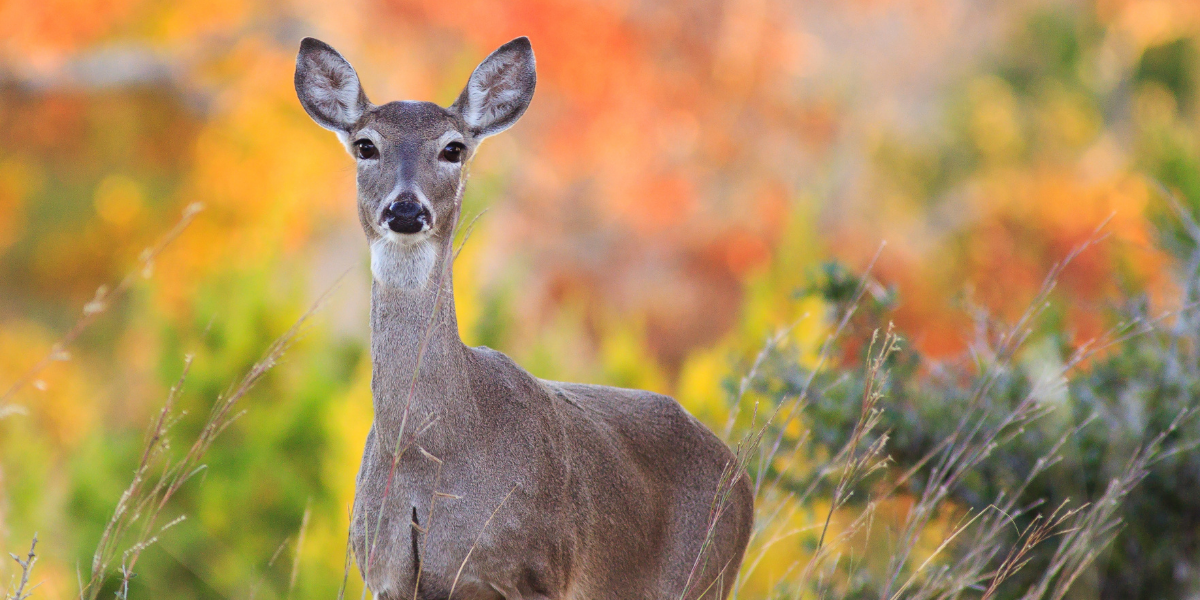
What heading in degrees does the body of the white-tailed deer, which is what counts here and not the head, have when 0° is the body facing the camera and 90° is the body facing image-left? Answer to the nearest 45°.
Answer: approximately 45°
